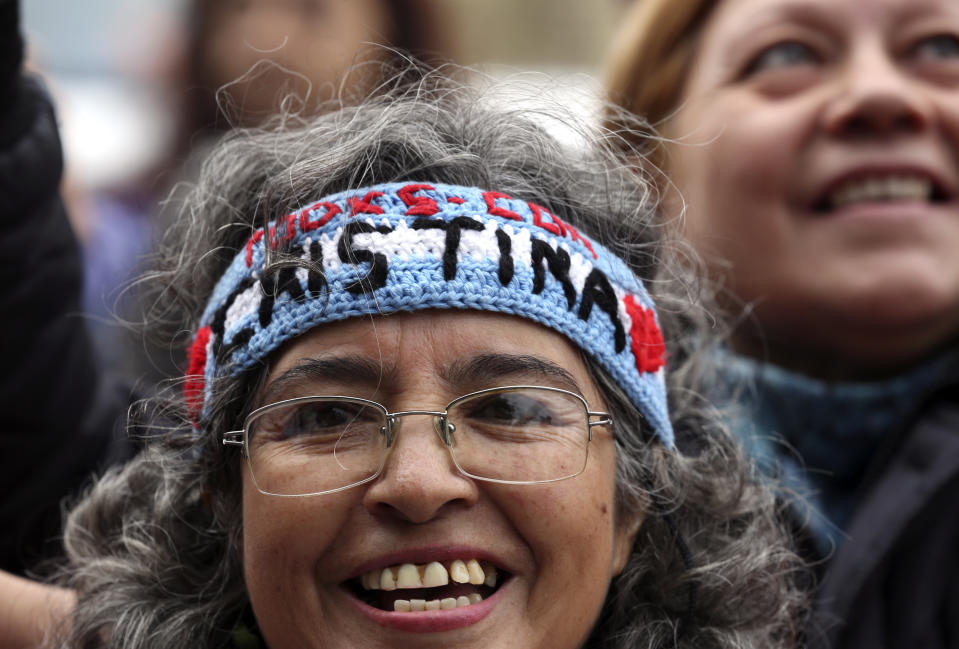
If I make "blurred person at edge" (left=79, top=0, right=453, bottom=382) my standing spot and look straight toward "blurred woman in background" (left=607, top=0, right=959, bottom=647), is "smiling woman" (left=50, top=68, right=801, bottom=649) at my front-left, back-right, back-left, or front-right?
front-right

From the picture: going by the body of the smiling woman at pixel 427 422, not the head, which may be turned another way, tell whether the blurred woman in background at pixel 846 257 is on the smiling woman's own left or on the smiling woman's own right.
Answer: on the smiling woman's own left

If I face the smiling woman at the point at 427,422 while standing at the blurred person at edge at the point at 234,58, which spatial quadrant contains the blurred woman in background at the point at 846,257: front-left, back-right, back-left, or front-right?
front-left

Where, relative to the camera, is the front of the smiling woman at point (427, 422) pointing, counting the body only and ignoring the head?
toward the camera
